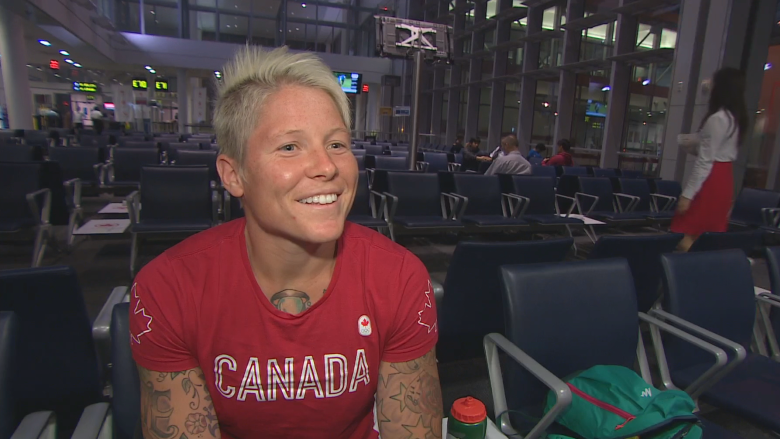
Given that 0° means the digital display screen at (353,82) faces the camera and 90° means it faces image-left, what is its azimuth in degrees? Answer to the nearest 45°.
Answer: approximately 0°

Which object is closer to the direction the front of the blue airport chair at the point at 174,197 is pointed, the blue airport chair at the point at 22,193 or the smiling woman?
the smiling woman

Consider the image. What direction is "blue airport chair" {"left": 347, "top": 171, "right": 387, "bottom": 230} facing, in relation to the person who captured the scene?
facing the viewer and to the right of the viewer

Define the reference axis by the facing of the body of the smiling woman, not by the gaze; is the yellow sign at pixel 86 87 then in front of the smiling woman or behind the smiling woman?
behind

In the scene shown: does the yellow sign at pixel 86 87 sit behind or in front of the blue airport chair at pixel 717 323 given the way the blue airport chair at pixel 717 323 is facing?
behind

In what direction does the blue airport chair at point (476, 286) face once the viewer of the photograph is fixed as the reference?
facing away from the viewer

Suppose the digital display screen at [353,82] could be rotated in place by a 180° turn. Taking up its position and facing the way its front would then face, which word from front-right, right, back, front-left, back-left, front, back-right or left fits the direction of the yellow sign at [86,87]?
front-left

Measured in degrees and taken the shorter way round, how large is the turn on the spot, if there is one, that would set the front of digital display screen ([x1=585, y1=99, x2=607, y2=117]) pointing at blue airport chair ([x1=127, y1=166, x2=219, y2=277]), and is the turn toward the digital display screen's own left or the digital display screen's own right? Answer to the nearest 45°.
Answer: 0° — it already faces it
